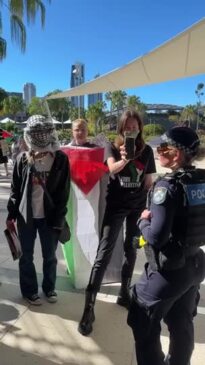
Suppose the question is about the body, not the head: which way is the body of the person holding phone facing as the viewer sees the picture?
toward the camera

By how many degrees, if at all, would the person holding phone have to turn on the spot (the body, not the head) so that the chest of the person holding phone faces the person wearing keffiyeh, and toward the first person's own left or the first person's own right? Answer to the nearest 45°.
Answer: approximately 90° to the first person's own right

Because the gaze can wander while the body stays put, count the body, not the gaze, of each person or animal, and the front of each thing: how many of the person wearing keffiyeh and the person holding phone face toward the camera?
2

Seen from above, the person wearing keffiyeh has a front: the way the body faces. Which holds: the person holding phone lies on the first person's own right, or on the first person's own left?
on the first person's own left

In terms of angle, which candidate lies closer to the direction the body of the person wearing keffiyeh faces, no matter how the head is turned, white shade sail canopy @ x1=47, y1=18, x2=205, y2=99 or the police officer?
the police officer

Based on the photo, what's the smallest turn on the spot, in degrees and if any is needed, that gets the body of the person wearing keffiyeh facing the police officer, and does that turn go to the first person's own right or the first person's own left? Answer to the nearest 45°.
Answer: approximately 45° to the first person's own left

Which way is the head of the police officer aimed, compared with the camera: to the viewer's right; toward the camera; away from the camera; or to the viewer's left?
to the viewer's left

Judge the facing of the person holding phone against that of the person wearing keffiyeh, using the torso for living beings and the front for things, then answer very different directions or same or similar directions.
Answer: same or similar directions

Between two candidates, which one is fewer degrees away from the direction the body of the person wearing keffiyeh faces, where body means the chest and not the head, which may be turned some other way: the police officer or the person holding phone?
the police officer

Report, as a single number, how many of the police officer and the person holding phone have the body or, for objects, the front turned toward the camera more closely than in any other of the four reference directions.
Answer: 1

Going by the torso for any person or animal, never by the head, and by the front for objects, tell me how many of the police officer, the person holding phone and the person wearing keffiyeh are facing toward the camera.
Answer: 2

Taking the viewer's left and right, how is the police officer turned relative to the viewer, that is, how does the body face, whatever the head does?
facing away from the viewer and to the left of the viewer

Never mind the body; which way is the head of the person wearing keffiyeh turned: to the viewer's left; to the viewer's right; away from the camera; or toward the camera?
toward the camera

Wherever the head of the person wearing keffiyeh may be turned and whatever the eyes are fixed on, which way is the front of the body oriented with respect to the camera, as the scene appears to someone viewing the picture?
toward the camera

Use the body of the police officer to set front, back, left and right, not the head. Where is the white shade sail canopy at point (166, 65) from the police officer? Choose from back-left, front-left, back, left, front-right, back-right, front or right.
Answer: front-right

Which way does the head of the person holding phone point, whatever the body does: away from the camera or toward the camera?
toward the camera

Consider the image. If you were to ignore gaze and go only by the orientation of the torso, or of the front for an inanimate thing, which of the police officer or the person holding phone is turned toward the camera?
the person holding phone
